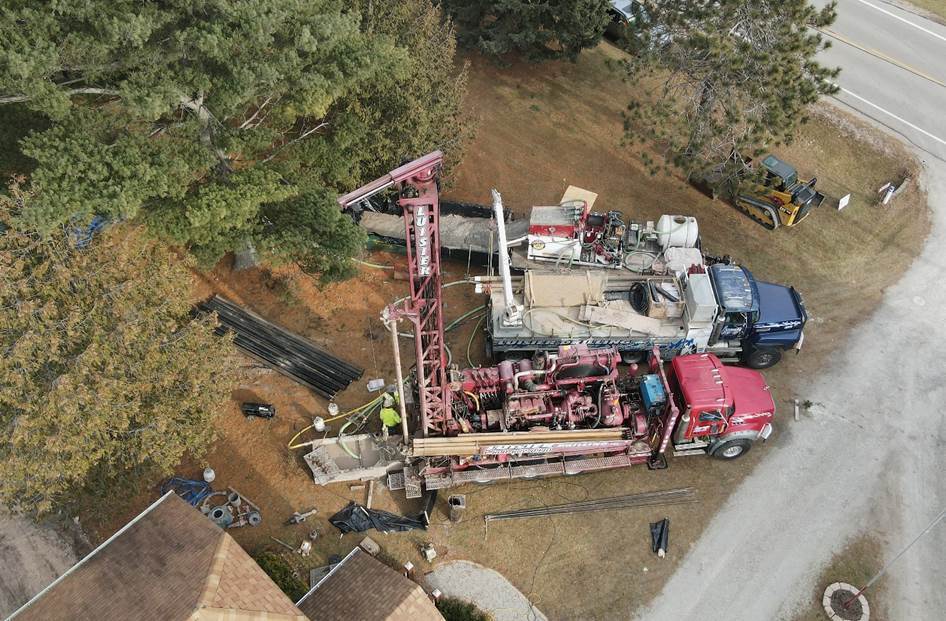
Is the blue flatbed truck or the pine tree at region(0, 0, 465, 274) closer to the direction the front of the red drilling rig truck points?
the blue flatbed truck

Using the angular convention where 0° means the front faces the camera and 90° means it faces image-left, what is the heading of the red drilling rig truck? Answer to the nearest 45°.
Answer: approximately 270°

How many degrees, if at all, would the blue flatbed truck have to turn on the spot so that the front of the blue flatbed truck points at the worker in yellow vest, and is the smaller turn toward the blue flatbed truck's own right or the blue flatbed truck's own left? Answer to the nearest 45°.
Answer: approximately 135° to the blue flatbed truck's own right

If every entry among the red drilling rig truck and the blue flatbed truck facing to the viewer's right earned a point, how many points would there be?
2

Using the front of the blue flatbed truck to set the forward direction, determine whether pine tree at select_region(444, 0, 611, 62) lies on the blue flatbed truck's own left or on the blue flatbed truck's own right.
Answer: on the blue flatbed truck's own left

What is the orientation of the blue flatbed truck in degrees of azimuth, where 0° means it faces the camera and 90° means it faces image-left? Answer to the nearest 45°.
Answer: approximately 270°

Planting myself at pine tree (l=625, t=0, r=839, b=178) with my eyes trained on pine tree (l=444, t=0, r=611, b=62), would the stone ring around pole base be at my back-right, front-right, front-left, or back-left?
back-left

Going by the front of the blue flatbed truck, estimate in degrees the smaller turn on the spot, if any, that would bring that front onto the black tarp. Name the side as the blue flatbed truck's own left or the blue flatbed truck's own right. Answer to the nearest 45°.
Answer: approximately 135° to the blue flatbed truck's own right

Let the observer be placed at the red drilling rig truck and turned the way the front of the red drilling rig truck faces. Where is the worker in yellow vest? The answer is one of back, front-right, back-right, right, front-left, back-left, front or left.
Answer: back

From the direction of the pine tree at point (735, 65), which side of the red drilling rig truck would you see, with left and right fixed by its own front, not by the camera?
left

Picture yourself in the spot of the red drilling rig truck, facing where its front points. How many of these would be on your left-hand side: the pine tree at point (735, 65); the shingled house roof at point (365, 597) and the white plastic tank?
2

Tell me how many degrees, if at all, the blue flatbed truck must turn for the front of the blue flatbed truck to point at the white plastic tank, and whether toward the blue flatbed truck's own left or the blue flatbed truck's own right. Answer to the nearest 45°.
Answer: approximately 90° to the blue flatbed truck's own left
